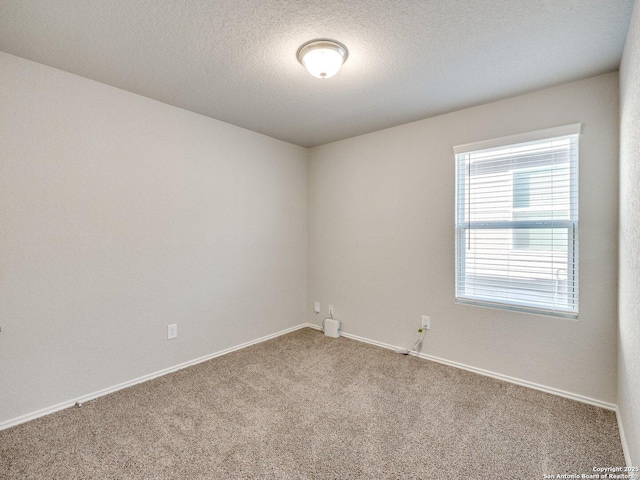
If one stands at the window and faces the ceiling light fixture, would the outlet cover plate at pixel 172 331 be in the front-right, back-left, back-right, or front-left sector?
front-right

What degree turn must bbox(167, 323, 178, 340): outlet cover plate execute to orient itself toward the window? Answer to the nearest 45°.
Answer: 0° — it already faces it

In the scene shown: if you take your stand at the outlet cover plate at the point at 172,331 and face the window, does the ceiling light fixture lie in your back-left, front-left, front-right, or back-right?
front-right

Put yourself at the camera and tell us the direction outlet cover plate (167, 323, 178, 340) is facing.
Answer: facing the viewer and to the right of the viewer

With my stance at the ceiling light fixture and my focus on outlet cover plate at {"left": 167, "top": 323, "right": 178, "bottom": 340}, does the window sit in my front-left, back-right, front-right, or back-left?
back-right
